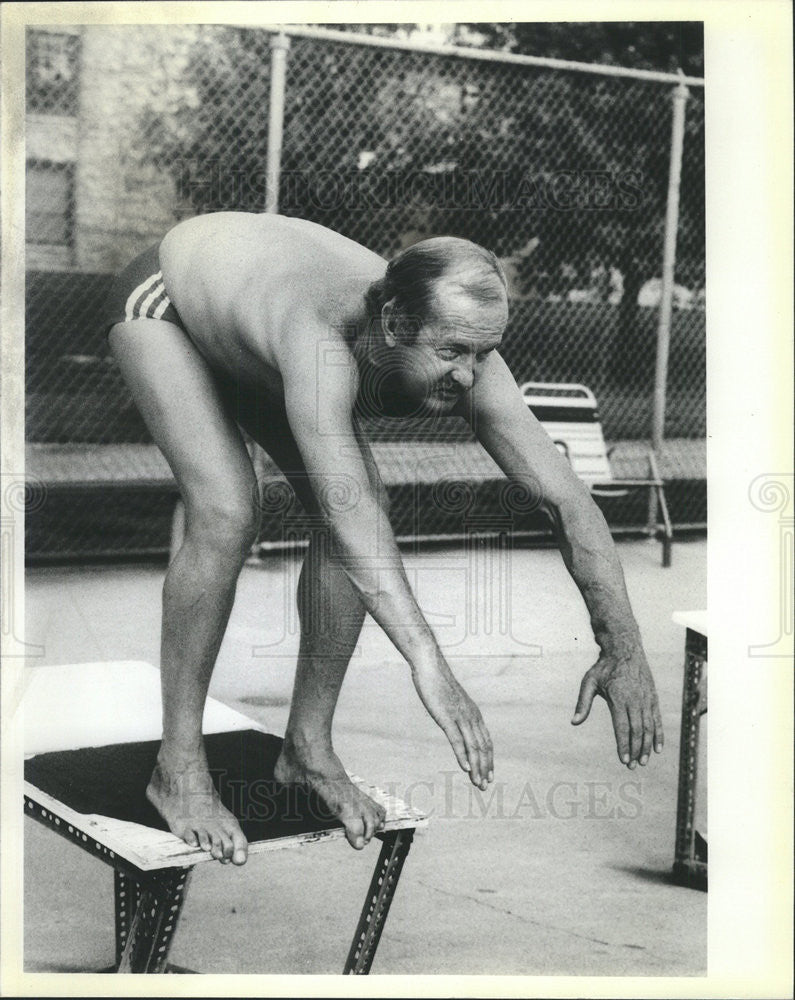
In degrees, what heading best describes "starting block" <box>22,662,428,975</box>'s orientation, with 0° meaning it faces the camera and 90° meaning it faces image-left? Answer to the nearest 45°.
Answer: approximately 315°

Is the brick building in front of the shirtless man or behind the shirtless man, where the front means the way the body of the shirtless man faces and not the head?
behind

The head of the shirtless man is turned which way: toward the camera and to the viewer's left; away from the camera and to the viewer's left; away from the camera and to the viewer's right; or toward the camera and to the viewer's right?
toward the camera and to the viewer's right

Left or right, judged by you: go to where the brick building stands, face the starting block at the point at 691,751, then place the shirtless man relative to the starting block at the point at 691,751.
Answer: right
